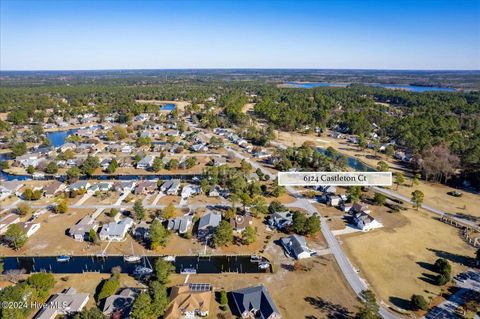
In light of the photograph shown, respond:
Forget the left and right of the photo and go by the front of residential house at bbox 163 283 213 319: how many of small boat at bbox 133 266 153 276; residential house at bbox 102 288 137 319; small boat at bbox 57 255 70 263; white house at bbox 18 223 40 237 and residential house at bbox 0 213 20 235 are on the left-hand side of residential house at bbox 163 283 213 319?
0

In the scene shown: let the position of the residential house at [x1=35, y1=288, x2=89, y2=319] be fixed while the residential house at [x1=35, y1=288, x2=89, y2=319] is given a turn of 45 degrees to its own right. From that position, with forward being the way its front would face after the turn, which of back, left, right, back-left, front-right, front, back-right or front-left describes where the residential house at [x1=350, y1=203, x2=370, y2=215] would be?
back-left

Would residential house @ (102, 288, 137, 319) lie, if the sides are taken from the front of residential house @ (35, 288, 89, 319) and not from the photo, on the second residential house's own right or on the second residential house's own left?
on the second residential house's own left

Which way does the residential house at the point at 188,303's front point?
toward the camera

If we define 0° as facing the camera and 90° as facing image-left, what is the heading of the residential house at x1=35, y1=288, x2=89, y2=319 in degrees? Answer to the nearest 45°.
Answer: approximately 0°

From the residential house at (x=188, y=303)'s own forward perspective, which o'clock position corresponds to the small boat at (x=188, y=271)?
The small boat is roughly at 6 o'clock from the residential house.

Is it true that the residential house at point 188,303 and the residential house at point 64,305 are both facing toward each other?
no

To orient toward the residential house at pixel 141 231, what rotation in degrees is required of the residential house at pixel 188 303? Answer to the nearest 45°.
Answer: approximately 180°

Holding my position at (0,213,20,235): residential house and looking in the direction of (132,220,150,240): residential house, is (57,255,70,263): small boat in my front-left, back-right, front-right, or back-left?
front-right

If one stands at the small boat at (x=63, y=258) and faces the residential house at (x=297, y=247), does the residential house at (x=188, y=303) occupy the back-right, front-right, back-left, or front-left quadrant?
front-right

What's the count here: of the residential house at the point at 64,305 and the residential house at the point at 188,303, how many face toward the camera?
2

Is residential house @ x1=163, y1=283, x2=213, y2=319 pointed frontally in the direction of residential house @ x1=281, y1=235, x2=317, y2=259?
no

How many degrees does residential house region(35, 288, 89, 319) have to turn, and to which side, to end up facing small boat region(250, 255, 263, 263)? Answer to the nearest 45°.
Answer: approximately 90° to its left

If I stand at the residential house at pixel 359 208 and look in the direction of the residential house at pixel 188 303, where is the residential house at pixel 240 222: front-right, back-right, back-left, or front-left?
front-right

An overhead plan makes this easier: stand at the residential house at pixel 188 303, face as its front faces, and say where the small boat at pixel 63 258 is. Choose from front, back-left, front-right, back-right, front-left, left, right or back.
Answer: back-right

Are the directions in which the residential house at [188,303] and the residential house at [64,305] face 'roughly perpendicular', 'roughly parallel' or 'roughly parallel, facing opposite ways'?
roughly parallel

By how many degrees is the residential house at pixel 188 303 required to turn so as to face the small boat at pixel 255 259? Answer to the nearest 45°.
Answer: approximately 135° to its left

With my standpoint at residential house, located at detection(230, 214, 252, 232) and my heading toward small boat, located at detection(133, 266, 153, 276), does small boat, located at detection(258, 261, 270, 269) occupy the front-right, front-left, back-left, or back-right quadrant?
front-left

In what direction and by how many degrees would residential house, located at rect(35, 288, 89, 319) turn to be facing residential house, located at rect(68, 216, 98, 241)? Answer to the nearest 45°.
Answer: approximately 180°

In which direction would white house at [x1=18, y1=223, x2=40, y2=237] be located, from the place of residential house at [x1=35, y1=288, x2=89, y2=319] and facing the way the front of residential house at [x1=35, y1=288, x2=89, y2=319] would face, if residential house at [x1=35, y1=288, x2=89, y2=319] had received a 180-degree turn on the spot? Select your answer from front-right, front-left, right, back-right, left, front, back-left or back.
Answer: front

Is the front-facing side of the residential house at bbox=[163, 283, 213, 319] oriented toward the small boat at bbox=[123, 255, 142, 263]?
no
